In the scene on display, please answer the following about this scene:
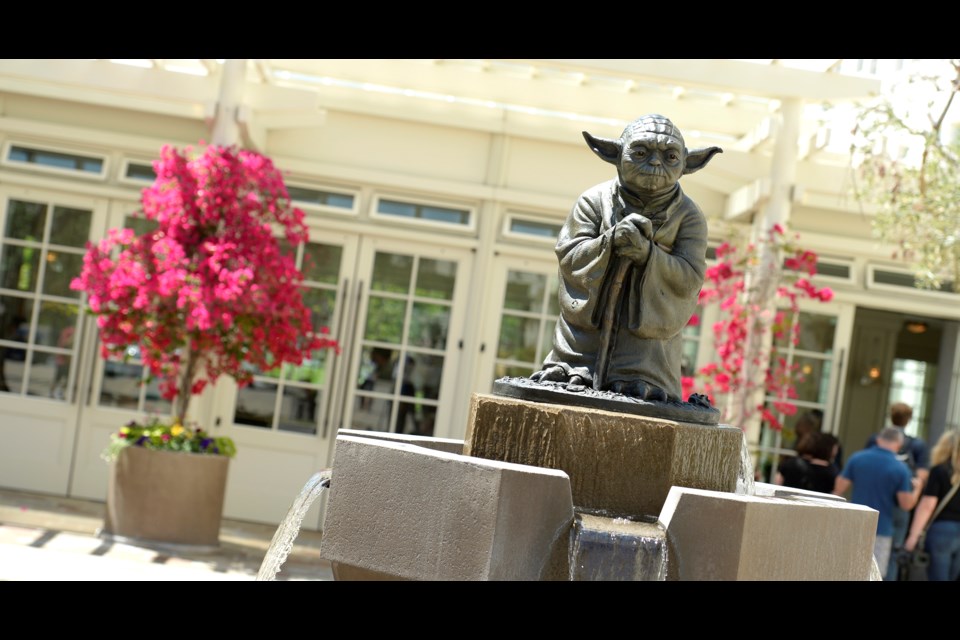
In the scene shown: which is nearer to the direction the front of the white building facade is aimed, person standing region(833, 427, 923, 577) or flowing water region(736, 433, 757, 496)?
the flowing water

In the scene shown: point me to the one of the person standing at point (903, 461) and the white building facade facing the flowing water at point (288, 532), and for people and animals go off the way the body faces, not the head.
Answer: the white building facade

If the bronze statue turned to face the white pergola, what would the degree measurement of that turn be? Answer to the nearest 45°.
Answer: approximately 180°

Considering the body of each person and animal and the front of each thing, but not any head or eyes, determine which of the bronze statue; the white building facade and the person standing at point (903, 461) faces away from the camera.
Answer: the person standing

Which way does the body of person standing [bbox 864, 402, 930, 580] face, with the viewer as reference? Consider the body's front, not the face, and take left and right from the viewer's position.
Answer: facing away from the viewer

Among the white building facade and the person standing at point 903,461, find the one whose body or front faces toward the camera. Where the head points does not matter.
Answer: the white building facade

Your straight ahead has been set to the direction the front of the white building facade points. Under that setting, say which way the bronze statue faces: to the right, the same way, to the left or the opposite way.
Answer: the same way

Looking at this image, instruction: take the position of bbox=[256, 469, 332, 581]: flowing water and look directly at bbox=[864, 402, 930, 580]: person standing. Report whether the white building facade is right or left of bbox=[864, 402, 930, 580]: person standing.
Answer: left

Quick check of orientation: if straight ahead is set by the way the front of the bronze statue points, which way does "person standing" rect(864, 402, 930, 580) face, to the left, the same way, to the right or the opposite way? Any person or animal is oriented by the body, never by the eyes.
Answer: the opposite way

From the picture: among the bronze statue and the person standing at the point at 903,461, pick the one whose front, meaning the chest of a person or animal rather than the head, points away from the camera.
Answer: the person standing

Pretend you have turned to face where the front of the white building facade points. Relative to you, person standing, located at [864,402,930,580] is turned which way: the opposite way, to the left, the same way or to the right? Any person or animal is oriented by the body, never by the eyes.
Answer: the opposite way

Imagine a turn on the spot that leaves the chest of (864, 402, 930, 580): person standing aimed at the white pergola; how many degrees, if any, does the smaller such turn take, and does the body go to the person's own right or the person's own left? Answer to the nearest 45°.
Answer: approximately 90° to the person's own left

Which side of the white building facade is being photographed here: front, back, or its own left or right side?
front

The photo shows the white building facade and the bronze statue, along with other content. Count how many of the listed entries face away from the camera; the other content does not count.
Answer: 0

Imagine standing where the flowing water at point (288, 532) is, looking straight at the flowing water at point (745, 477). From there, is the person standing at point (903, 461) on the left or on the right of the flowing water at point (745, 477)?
left
